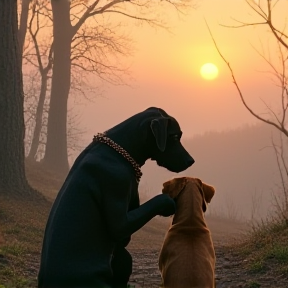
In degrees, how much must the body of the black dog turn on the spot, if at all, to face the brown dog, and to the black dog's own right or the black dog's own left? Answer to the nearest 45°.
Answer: approximately 45° to the black dog's own left

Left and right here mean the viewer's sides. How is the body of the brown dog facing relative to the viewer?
facing away from the viewer

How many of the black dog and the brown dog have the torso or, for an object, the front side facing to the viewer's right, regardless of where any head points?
1

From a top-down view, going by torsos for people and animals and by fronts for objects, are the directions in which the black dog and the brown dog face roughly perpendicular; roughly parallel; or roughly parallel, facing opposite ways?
roughly perpendicular

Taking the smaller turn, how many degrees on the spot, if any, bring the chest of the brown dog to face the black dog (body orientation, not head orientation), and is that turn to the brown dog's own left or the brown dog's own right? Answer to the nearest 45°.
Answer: approximately 135° to the brown dog's own left

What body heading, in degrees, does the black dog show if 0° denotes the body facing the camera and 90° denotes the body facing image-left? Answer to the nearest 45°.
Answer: approximately 270°

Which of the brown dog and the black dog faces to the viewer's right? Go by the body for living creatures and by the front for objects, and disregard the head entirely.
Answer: the black dog
